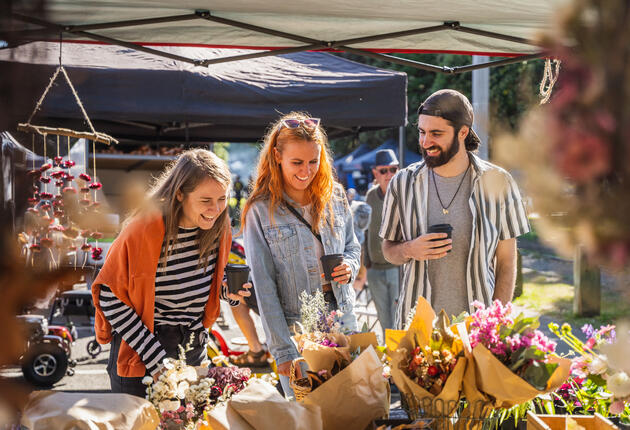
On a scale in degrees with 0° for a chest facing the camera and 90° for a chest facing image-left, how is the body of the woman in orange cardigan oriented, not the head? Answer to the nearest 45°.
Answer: approximately 315°

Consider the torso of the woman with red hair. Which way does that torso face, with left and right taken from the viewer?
facing the viewer and to the right of the viewer

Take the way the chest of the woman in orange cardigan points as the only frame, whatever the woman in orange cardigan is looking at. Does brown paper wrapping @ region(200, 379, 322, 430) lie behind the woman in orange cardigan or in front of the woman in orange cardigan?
in front

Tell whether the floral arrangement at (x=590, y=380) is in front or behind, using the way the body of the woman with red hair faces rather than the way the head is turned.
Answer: in front

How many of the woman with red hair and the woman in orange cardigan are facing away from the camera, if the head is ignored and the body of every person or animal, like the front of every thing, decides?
0

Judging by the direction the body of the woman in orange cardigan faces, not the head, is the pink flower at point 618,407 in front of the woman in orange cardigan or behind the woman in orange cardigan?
in front

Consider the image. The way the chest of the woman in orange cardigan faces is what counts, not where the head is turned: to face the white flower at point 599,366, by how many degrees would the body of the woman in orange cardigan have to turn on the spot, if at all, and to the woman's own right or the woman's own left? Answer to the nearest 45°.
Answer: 0° — they already face it

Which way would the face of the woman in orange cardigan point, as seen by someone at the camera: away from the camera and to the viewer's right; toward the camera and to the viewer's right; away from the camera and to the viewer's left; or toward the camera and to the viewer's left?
toward the camera and to the viewer's right

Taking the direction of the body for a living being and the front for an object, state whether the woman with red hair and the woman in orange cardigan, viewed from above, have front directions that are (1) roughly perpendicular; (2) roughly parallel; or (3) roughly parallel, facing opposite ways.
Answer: roughly parallel

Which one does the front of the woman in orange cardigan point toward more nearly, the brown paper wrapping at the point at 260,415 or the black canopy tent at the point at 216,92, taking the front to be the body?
the brown paper wrapping

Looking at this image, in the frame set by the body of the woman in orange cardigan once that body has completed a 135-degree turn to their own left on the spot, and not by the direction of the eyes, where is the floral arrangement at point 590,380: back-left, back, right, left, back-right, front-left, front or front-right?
back-right

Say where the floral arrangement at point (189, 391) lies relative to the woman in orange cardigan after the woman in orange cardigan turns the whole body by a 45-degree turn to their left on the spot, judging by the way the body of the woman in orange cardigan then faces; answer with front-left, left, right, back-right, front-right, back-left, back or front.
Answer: right
